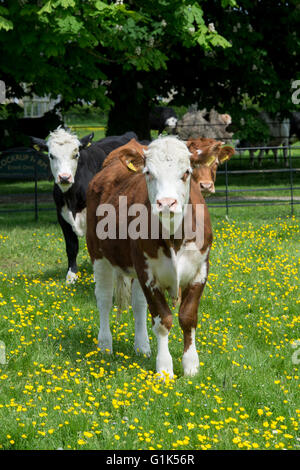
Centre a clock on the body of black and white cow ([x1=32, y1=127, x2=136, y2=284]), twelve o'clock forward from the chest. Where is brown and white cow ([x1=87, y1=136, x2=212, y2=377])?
The brown and white cow is roughly at 10 o'clock from the black and white cow.

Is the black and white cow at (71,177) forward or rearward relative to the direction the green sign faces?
forward

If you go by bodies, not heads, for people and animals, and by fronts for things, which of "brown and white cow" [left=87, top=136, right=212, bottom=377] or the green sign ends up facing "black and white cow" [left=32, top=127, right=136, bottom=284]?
the green sign

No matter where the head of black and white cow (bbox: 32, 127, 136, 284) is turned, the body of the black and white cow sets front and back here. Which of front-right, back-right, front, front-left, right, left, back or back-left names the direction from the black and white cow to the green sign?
back-right

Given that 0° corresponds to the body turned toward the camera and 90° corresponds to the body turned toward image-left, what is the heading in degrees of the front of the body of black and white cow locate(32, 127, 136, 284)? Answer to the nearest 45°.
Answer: approximately 45°

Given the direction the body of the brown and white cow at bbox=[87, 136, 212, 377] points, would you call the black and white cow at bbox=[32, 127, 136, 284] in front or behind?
behind

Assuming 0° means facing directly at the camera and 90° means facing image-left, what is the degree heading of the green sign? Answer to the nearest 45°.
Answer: approximately 0°
